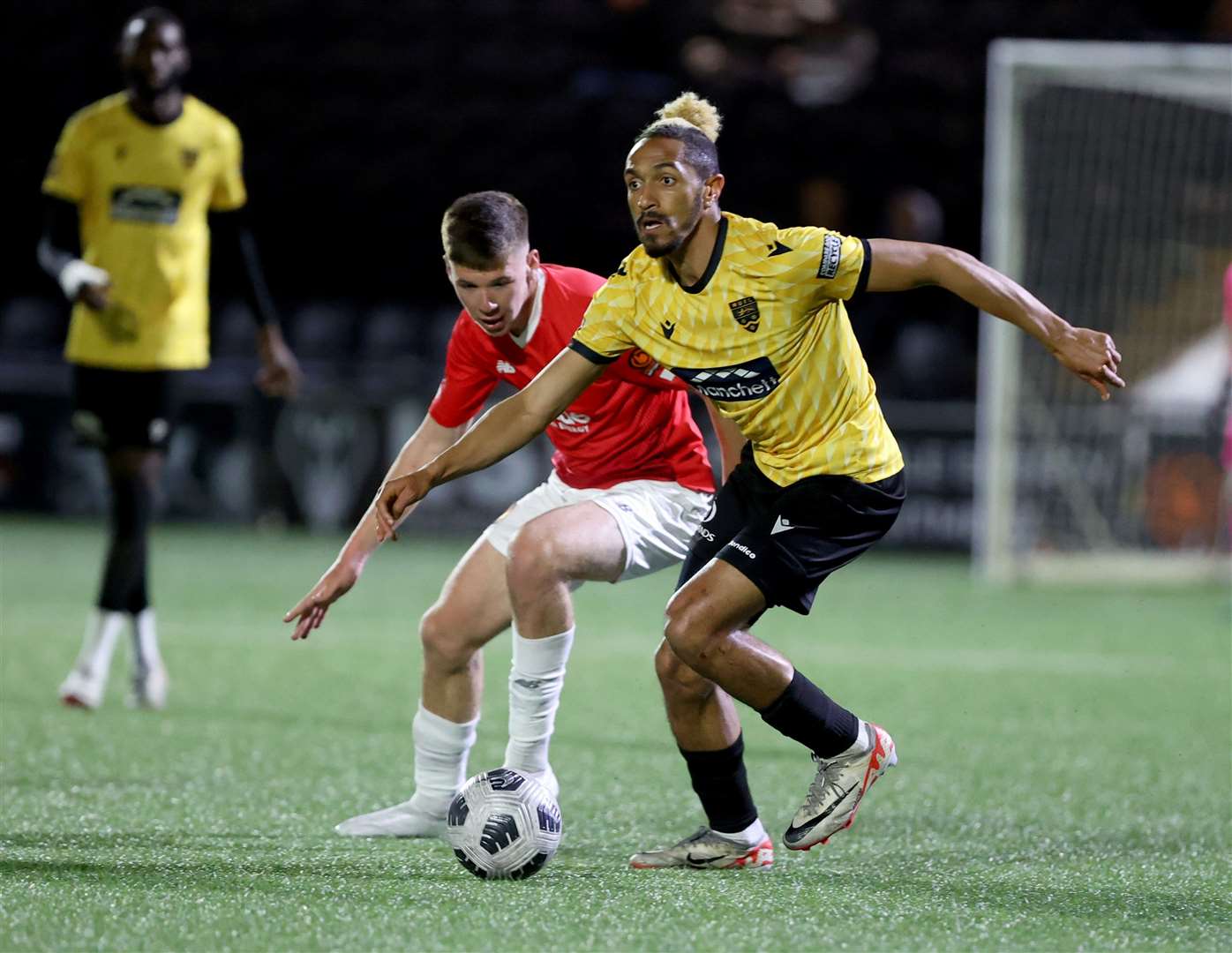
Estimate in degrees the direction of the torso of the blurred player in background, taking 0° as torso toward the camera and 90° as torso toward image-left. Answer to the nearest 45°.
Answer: approximately 0°

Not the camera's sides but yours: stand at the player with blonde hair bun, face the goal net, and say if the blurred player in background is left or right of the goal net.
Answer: left

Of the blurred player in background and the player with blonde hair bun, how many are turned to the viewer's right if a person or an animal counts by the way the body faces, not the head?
0

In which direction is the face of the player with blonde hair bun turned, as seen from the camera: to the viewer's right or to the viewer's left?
to the viewer's left

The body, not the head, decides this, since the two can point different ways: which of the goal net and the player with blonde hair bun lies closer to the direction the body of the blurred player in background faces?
the player with blonde hair bun

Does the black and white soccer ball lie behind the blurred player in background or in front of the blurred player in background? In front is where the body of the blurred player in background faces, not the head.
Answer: in front

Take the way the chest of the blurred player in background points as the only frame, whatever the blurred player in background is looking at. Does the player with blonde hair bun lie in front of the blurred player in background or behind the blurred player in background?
in front

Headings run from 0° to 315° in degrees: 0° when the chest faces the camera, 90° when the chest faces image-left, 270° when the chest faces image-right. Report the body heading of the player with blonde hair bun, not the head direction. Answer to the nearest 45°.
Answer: approximately 45°

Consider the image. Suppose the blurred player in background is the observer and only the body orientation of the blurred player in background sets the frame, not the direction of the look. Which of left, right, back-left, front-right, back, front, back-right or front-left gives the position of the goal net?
back-left

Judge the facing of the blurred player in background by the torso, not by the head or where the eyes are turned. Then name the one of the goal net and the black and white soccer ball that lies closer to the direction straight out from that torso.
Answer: the black and white soccer ball

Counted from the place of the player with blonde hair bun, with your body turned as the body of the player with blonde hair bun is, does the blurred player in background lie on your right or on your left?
on your right

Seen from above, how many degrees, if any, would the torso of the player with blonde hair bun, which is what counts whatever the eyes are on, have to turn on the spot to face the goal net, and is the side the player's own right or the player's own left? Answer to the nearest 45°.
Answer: approximately 135° to the player's own right
